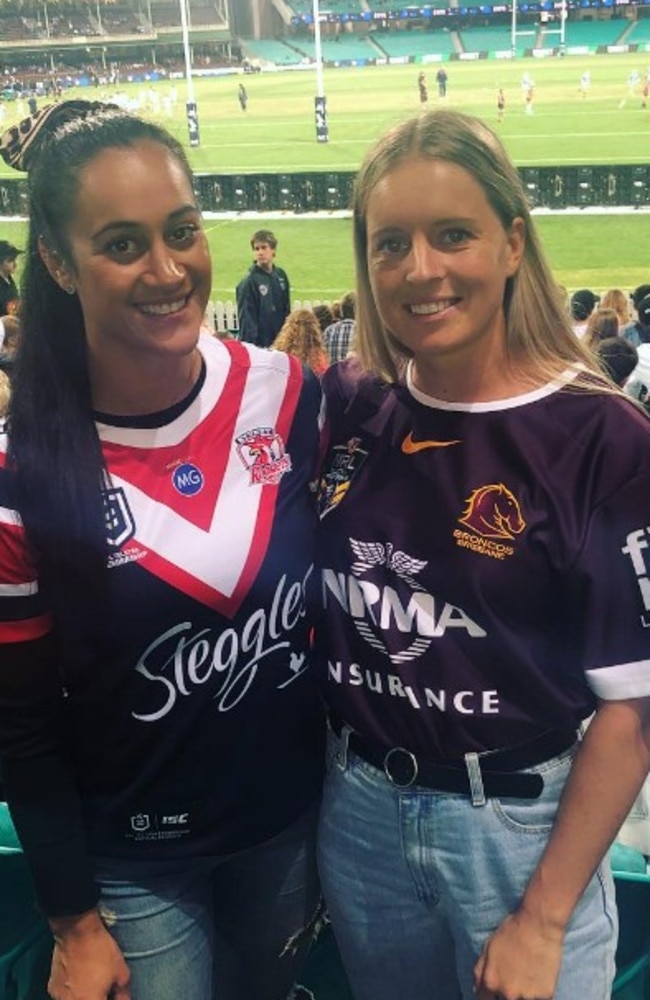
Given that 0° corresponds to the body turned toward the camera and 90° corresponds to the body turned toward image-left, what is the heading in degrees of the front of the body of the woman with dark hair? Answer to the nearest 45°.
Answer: approximately 315°

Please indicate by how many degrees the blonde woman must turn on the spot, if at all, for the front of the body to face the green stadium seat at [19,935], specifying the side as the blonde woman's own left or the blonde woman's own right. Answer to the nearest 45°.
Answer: approximately 45° to the blonde woman's own right

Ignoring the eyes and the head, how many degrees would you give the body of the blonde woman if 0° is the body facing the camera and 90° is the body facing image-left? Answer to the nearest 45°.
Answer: approximately 45°

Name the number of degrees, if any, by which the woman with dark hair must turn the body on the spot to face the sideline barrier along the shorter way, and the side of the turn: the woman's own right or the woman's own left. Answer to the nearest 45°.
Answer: approximately 135° to the woman's own left

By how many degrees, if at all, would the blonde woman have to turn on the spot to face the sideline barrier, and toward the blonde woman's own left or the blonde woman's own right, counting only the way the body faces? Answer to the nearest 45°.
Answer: approximately 135° to the blonde woman's own right
